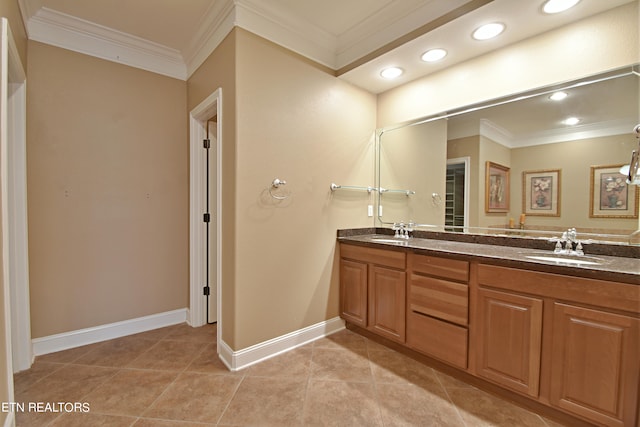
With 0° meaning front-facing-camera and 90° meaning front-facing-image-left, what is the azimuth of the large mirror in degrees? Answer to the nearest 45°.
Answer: approximately 45°

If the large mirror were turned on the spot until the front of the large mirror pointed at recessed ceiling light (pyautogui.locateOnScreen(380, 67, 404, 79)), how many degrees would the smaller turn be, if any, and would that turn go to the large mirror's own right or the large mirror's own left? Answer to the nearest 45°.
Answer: approximately 45° to the large mirror's own right

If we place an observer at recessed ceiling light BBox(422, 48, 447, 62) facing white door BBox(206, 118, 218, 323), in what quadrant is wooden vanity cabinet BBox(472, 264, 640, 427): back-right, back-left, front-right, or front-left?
back-left

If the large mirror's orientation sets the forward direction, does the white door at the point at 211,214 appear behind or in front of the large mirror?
in front
